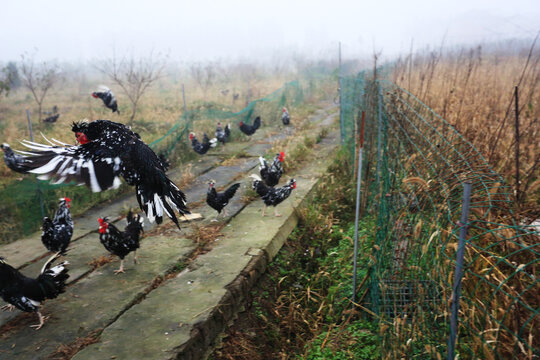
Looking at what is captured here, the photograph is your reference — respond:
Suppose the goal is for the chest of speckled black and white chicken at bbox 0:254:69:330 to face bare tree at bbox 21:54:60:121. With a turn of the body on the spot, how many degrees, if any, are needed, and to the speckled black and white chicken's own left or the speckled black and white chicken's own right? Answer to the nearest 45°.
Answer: approximately 90° to the speckled black and white chicken's own right

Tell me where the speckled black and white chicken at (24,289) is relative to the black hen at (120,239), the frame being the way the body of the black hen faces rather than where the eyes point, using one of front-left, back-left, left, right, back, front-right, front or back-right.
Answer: front-left

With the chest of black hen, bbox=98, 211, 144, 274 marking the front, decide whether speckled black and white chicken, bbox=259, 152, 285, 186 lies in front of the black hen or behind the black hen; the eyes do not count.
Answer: behind

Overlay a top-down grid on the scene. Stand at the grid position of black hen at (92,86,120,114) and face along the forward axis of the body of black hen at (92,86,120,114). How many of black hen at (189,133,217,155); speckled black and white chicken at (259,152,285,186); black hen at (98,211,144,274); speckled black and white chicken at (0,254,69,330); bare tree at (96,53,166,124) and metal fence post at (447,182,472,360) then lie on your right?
1

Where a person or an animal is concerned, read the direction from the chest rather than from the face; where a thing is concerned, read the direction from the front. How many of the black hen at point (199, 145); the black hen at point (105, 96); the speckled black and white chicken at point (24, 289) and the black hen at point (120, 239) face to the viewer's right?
0

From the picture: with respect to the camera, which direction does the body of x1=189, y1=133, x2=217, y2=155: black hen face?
to the viewer's left

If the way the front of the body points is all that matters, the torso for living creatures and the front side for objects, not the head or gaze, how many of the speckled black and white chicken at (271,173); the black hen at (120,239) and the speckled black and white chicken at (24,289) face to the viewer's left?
2

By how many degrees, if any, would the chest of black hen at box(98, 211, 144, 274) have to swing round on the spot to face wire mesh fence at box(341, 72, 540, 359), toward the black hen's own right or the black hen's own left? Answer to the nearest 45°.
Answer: approximately 135° to the black hen's own left

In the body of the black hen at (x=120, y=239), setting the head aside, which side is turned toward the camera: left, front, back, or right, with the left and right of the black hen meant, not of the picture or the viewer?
left

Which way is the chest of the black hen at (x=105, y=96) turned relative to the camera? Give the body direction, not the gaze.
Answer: to the viewer's left

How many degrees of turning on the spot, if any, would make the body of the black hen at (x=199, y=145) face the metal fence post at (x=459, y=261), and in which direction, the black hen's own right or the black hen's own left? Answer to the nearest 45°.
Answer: approximately 90° to the black hen's own left

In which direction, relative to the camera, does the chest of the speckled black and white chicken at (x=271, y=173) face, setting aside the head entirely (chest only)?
to the viewer's right
